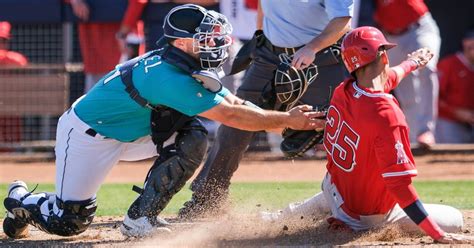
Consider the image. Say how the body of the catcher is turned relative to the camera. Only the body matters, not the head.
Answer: to the viewer's right

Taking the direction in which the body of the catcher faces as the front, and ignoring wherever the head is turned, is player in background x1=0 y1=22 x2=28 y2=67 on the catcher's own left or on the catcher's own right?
on the catcher's own left

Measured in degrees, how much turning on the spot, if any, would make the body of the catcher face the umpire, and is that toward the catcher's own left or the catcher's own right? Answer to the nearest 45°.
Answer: approximately 45° to the catcher's own left

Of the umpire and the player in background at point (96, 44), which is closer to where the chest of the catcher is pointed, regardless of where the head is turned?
the umpire

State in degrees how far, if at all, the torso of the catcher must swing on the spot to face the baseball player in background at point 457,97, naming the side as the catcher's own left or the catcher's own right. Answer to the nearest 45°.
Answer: approximately 45° to the catcher's own left

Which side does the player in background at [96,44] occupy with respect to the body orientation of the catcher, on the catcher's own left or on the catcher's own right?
on the catcher's own left
